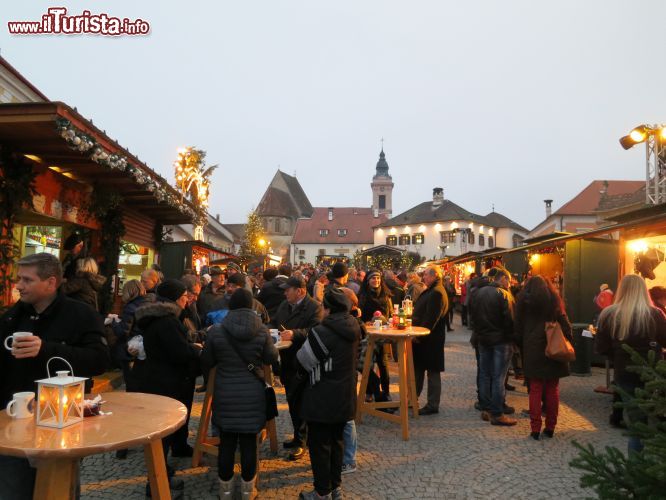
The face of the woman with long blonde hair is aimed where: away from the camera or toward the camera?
away from the camera

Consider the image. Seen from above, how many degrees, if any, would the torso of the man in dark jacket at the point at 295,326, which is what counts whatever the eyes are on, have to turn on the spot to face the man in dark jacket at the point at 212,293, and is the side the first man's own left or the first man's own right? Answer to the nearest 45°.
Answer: approximately 90° to the first man's own right

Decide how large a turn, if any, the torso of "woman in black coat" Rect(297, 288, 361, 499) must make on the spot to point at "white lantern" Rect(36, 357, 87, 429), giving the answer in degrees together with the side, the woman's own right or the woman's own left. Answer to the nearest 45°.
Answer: approximately 90° to the woman's own left

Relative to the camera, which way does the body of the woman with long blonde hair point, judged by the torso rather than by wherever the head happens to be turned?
away from the camera

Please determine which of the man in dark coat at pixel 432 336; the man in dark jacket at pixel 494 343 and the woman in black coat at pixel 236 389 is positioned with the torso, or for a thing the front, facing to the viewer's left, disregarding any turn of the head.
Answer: the man in dark coat at pixel 432 336

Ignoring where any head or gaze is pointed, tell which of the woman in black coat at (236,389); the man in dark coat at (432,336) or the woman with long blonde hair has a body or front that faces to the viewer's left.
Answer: the man in dark coat

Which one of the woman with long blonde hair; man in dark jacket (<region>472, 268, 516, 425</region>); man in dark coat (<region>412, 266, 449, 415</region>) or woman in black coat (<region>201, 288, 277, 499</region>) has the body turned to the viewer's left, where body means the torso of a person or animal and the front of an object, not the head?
man in dark coat (<region>412, 266, 449, 415</region>)

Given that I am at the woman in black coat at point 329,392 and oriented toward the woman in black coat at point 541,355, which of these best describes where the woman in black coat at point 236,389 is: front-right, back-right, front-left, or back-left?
back-left

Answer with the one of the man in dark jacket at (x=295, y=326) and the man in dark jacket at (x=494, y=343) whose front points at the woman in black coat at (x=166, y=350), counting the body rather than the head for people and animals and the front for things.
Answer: the man in dark jacket at (x=295, y=326)

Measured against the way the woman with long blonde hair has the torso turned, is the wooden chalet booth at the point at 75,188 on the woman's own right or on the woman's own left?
on the woman's own left

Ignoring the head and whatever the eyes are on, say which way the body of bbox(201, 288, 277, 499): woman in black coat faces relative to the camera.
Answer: away from the camera

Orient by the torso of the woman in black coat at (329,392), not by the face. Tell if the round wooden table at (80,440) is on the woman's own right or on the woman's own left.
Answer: on the woman's own left

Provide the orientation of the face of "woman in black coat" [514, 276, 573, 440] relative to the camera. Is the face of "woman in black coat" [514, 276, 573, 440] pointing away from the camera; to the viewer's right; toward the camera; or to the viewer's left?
away from the camera
